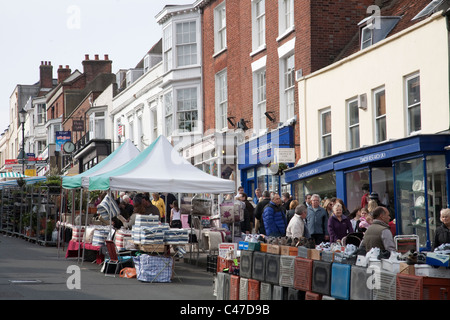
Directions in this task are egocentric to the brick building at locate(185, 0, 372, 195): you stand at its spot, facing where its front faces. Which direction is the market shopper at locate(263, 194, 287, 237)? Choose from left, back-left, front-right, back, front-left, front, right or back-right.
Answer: front-left

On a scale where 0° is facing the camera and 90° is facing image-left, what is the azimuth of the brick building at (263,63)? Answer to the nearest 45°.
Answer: approximately 45°

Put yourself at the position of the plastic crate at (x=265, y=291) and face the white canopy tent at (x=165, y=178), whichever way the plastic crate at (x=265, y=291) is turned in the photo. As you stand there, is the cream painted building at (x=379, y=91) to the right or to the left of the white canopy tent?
right

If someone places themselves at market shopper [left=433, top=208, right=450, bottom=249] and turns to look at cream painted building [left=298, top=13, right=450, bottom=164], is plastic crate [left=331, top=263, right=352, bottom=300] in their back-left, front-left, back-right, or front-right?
back-left

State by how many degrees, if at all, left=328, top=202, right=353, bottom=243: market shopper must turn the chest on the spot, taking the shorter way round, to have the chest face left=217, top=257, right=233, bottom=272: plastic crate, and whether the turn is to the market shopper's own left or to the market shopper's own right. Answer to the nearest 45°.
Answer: approximately 45° to the market shopper's own right

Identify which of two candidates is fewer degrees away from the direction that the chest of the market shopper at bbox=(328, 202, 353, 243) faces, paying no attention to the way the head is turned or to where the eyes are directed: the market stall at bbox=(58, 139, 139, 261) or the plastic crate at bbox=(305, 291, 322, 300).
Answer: the plastic crate

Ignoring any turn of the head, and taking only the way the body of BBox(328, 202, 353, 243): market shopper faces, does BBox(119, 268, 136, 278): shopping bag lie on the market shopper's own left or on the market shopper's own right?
on the market shopper's own right

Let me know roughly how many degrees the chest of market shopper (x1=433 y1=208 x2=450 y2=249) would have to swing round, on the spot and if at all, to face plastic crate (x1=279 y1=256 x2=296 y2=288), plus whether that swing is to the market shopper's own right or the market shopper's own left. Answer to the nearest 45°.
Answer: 0° — they already face it

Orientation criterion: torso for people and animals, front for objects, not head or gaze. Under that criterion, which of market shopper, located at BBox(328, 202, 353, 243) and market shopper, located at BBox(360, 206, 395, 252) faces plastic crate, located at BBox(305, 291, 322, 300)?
market shopper, located at BBox(328, 202, 353, 243)

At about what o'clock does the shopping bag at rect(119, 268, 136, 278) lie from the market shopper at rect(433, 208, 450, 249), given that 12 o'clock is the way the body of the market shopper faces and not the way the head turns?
The shopping bag is roughly at 2 o'clock from the market shopper.

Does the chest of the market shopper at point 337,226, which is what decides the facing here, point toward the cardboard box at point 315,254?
yes

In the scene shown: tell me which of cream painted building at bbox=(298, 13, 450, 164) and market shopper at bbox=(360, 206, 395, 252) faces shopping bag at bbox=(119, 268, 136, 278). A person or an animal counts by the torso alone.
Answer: the cream painted building
